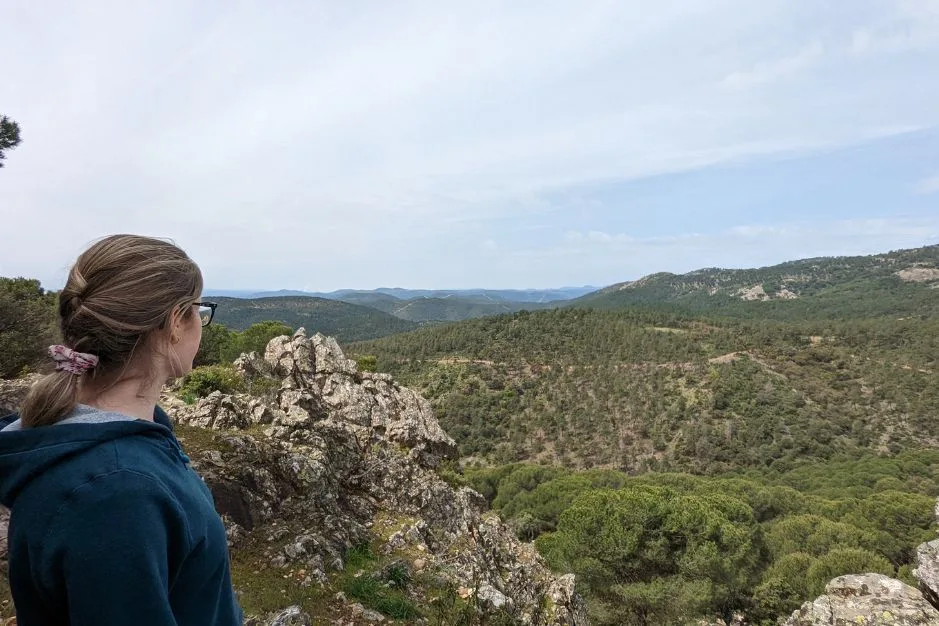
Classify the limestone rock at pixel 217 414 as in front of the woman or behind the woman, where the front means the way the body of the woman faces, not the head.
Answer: in front

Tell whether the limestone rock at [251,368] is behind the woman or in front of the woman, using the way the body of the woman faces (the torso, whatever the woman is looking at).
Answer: in front

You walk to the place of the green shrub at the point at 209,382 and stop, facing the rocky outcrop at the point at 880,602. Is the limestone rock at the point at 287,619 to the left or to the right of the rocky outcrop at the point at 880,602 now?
right

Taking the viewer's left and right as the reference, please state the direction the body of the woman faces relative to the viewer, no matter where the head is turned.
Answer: facing away from the viewer and to the right of the viewer

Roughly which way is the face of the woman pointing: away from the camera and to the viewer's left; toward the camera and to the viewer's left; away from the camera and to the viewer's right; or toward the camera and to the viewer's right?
away from the camera and to the viewer's right
